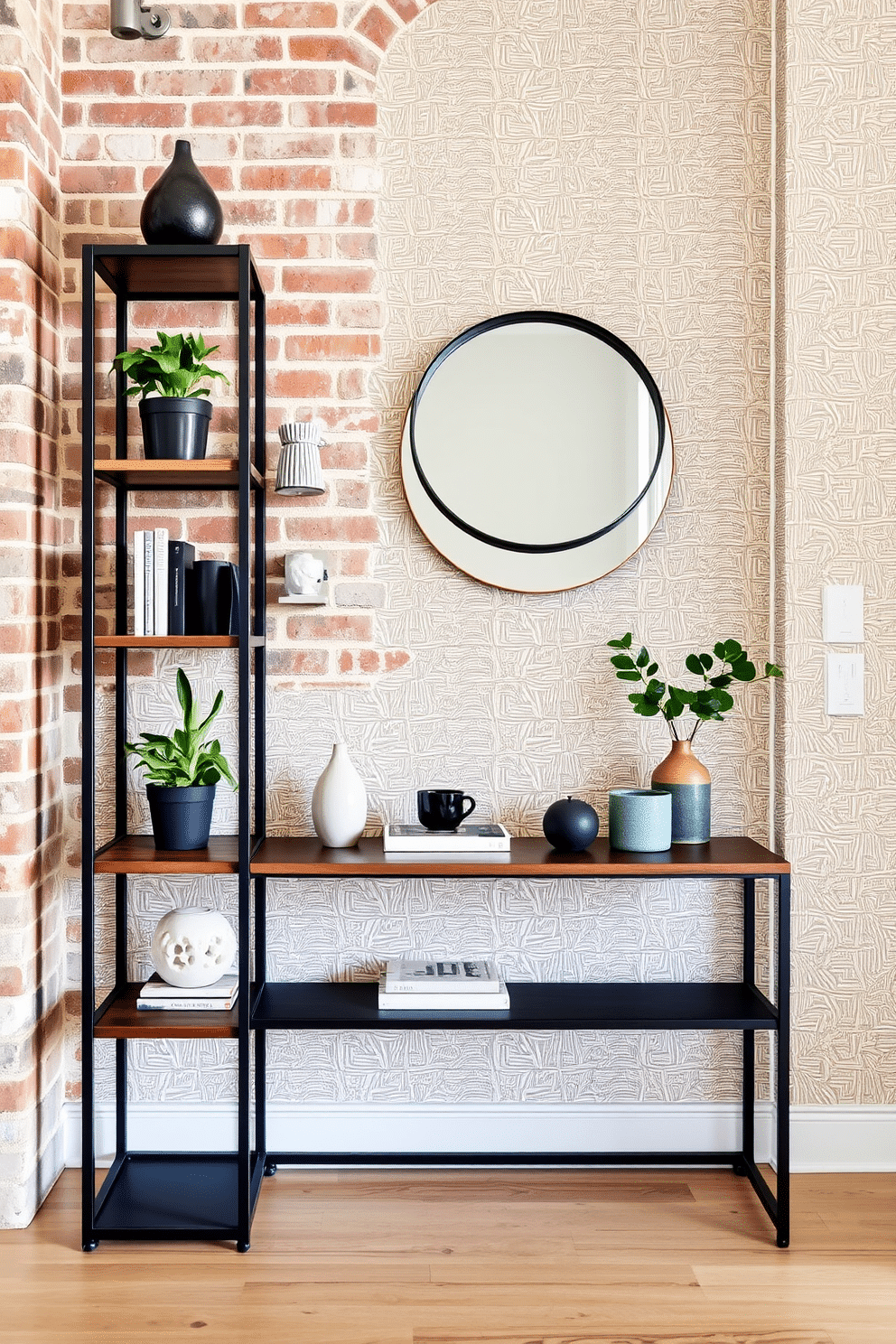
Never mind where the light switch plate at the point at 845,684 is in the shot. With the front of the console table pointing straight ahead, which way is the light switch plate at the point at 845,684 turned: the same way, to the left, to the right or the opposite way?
the same way

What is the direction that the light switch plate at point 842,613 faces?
toward the camera

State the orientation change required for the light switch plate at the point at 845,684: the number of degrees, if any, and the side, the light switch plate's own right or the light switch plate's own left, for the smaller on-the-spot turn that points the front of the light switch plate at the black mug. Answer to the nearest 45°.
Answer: approximately 45° to the light switch plate's own right

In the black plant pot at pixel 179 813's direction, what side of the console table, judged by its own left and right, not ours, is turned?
right

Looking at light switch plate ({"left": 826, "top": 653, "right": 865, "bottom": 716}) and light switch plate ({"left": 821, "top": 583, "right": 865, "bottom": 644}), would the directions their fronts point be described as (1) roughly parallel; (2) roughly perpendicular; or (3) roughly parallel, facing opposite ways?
roughly parallel

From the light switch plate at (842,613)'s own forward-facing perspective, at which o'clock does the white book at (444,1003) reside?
The white book is roughly at 2 o'clock from the light switch plate.

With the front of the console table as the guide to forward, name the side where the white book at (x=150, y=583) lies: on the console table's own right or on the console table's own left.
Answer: on the console table's own right

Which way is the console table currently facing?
toward the camera

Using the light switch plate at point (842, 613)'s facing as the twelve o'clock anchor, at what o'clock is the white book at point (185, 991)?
The white book is roughly at 2 o'clock from the light switch plate.

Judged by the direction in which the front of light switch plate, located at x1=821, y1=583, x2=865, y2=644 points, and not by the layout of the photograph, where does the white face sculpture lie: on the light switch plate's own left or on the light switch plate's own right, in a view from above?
on the light switch plate's own right

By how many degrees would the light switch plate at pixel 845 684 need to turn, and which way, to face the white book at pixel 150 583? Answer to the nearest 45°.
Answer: approximately 45° to its right

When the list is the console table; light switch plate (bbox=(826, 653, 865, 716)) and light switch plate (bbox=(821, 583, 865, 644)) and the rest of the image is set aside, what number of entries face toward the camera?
3

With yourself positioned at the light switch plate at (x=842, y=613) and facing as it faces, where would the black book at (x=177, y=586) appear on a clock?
The black book is roughly at 2 o'clock from the light switch plate.

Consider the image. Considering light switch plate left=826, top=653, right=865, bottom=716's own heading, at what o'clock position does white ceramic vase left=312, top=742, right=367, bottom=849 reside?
The white ceramic vase is roughly at 2 o'clock from the light switch plate.

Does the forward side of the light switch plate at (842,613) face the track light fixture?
no

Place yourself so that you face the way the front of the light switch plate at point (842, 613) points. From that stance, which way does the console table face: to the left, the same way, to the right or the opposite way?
the same way

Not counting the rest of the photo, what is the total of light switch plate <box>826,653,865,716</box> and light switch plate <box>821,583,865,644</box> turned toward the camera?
2
